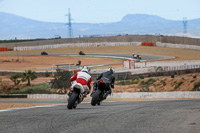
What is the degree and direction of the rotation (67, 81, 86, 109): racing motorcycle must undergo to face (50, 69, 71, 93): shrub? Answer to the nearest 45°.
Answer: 0° — it already faces it

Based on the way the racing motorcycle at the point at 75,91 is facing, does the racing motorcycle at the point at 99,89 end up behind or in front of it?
in front

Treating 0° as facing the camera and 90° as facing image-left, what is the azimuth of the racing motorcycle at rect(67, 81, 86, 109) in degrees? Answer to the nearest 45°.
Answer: approximately 180°

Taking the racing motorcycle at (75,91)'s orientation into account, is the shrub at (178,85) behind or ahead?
ahead
